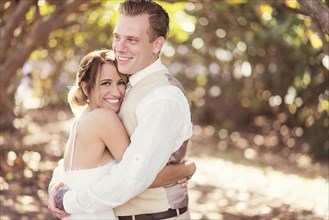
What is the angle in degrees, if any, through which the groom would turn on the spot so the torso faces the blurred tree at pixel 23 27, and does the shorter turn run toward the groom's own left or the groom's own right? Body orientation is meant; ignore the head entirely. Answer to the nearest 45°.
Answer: approximately 90° to the groom's own right

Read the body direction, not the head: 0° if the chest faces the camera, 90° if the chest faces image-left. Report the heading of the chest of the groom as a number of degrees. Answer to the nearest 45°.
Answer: approximately 90°

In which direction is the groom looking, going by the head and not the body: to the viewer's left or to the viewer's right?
to the viewer's left
